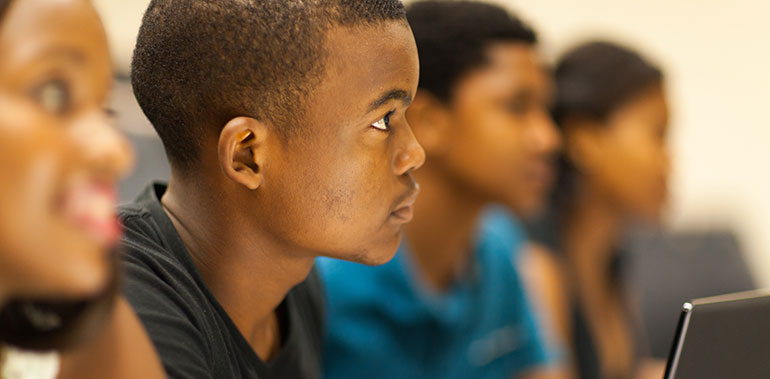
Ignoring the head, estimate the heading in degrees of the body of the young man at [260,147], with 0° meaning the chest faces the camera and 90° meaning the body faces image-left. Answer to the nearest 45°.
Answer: approximately 270°

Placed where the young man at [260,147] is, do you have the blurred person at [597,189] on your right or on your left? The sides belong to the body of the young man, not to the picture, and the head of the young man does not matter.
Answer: on your left

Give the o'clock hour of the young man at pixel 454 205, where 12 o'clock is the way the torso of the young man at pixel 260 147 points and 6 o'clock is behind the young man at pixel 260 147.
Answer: the young man at pixel 454 205 is roughly at 10 o'clock from the young man at pixel 260 147.

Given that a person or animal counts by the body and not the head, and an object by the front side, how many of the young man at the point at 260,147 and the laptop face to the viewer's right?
1

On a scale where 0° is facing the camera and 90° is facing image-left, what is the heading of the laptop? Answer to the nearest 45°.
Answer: approximately 135°

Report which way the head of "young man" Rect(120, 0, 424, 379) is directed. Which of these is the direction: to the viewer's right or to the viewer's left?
to the viewer's right

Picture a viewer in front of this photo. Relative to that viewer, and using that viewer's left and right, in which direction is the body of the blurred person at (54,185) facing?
facing to the right of the viewer

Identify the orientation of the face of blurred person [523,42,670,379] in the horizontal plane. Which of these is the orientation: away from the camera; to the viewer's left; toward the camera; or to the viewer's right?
to the viewer's right

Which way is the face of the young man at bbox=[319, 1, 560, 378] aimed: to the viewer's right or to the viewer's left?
to the viewer's right
